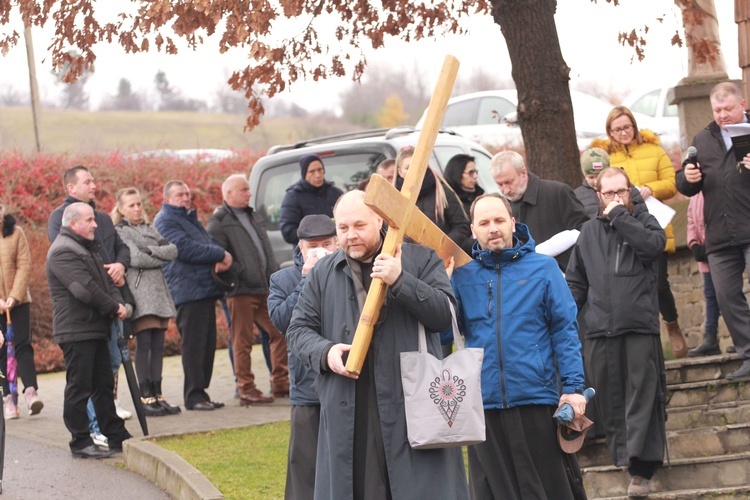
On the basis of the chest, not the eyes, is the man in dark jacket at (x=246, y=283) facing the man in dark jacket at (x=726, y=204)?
yes

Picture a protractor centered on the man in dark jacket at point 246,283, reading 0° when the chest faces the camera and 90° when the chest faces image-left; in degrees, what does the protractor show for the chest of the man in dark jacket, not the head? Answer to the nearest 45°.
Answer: approximately 315°

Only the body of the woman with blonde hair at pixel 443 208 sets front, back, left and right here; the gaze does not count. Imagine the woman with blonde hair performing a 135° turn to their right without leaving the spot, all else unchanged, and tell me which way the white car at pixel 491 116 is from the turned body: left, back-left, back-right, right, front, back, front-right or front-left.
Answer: front

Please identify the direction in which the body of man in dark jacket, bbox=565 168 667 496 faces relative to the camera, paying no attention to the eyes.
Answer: toward the camera

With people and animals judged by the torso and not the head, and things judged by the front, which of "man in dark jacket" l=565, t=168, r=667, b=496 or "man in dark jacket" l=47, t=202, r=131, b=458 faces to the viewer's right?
"man in dark jacket" l=47, t=202, r=131, b=458

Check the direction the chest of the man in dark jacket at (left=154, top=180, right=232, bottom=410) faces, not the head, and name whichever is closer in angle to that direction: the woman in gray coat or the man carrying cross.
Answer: the man carrying cross

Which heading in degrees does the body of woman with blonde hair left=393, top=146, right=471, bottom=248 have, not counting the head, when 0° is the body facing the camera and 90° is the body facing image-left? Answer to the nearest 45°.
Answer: approximately 45°

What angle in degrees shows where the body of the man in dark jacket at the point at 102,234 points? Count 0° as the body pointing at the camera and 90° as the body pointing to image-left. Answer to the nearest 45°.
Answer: approximately 315°

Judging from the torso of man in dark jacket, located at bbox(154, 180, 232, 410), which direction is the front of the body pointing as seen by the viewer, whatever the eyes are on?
to the viewer's right

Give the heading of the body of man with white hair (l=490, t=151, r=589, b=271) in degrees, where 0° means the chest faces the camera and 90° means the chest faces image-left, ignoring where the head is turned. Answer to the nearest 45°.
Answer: approximately 45°

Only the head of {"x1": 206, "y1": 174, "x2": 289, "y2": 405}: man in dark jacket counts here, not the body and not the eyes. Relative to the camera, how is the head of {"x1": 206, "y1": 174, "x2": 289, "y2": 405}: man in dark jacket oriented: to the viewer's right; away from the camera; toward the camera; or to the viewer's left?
to the viewer's right

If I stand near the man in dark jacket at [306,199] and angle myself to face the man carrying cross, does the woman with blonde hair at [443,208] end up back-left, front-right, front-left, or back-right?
front-left

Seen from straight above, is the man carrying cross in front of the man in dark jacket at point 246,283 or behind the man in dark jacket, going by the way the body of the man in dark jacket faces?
in front

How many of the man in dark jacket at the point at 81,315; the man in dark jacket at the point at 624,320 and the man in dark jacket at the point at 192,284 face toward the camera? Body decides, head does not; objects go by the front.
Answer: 1

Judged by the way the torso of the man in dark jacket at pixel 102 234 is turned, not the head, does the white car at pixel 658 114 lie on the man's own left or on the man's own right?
on the man's own left

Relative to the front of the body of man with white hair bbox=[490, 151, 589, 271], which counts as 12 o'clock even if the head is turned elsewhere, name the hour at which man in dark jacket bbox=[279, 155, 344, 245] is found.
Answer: The man in dark jacket is roughly at 3 o'clock from the man with white hair.

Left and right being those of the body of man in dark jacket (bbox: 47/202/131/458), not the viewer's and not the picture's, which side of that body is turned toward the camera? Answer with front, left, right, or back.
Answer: right

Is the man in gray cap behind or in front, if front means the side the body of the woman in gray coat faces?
in front
